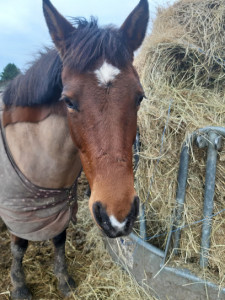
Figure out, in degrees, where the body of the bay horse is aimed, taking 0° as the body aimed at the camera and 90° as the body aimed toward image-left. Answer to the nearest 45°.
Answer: approximately 315°

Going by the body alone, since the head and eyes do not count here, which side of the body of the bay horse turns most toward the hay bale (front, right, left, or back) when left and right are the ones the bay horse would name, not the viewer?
left
